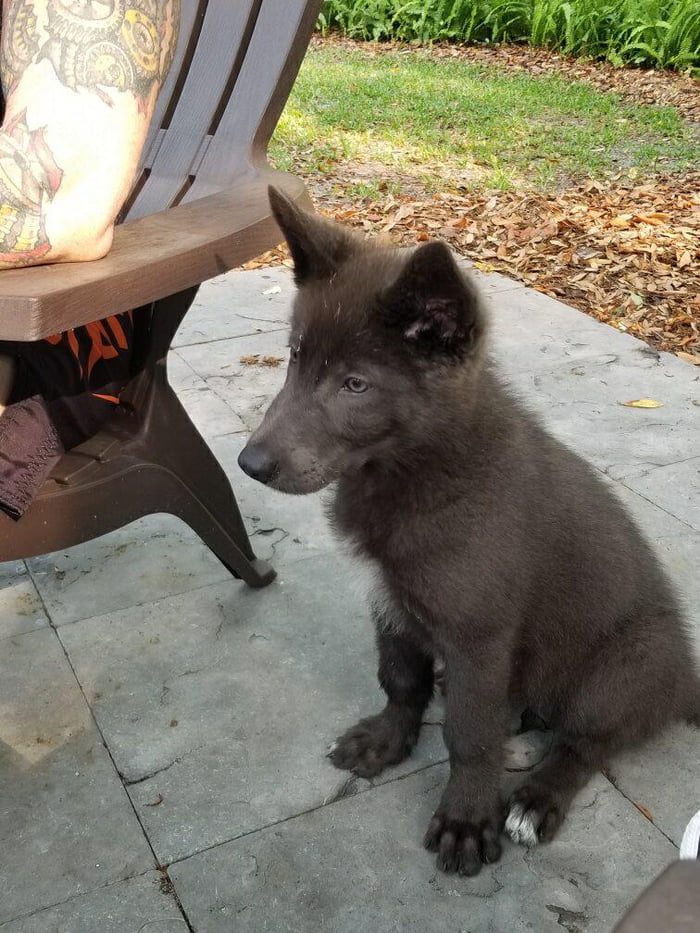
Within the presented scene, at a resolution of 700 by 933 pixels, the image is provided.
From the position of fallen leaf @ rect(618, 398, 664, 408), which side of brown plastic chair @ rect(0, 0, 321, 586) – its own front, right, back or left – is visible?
back

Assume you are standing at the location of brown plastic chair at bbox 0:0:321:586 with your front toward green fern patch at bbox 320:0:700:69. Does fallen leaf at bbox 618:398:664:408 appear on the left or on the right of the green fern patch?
right

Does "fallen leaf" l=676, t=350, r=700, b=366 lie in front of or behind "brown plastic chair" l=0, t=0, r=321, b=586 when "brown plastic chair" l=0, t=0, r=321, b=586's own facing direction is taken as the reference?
behind

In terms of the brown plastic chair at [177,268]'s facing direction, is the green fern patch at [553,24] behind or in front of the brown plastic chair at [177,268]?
behind

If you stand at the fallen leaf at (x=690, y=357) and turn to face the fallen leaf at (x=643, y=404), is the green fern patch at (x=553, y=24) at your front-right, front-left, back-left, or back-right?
back-right

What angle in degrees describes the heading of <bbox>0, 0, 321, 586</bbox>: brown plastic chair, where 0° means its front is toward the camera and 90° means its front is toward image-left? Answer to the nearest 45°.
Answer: approximately 45°
